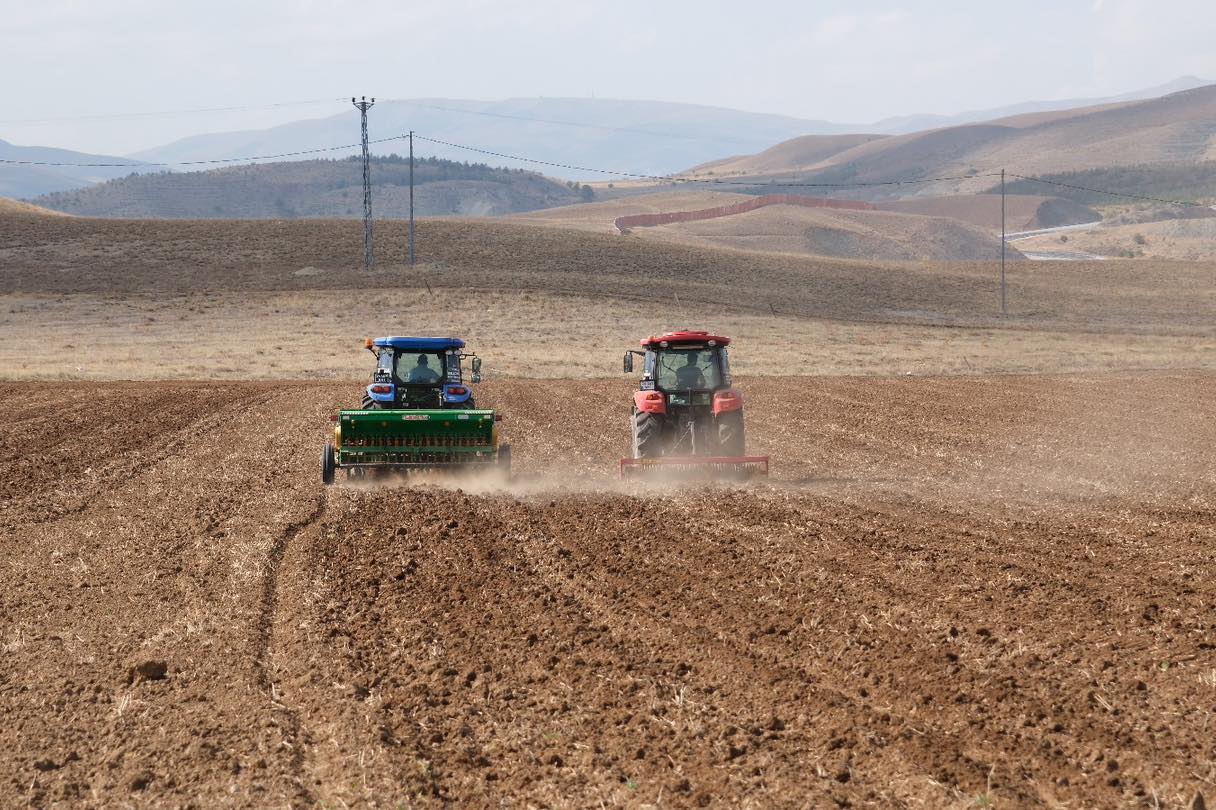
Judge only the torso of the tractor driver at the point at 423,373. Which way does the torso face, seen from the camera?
away from the camera

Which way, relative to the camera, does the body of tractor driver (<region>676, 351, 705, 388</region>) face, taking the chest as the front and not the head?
away from the camera

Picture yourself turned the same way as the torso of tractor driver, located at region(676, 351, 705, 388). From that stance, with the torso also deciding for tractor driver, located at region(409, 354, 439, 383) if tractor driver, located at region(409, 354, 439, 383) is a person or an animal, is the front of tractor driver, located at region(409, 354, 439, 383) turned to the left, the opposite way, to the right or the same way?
the same way

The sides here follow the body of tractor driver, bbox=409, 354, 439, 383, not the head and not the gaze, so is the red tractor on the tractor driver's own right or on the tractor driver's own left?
on the tractor driver's own right

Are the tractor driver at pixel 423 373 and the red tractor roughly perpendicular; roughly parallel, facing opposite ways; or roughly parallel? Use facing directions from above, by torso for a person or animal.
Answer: roughly parallel

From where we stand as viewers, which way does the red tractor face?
facing away from the viewer

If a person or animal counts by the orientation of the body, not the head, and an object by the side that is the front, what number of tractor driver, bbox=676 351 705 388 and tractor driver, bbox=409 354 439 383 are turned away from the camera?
2

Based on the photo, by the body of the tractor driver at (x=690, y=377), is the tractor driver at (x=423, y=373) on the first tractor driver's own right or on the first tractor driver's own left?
on the first tractor driver's own left

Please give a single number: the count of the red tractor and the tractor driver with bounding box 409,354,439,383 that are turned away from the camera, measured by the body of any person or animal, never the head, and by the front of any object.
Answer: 2
